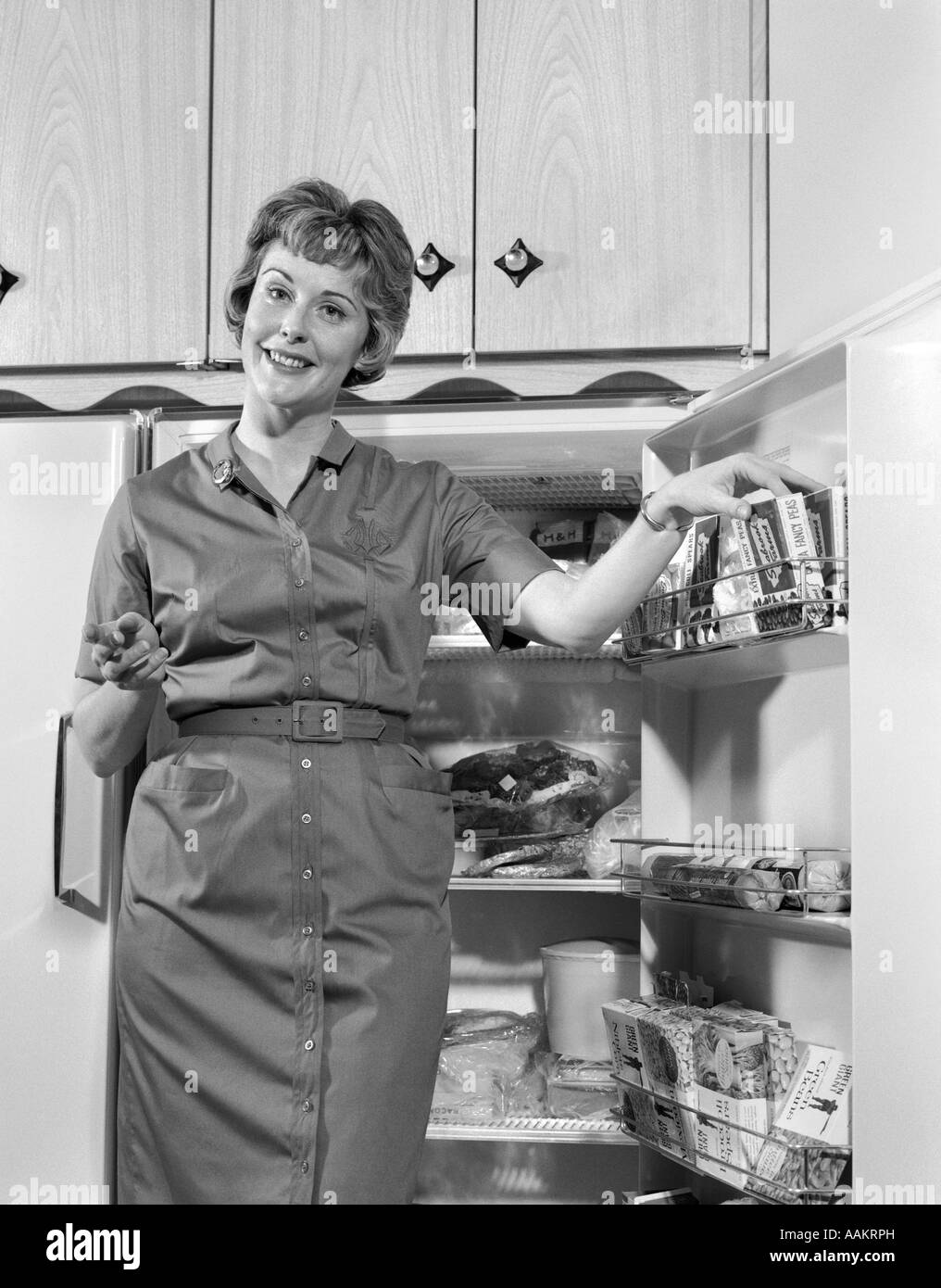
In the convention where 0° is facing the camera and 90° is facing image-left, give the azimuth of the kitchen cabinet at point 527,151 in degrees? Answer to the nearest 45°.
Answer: approximately 0°

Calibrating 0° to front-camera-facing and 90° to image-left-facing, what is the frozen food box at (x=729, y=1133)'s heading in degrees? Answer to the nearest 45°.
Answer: approximately 45°
